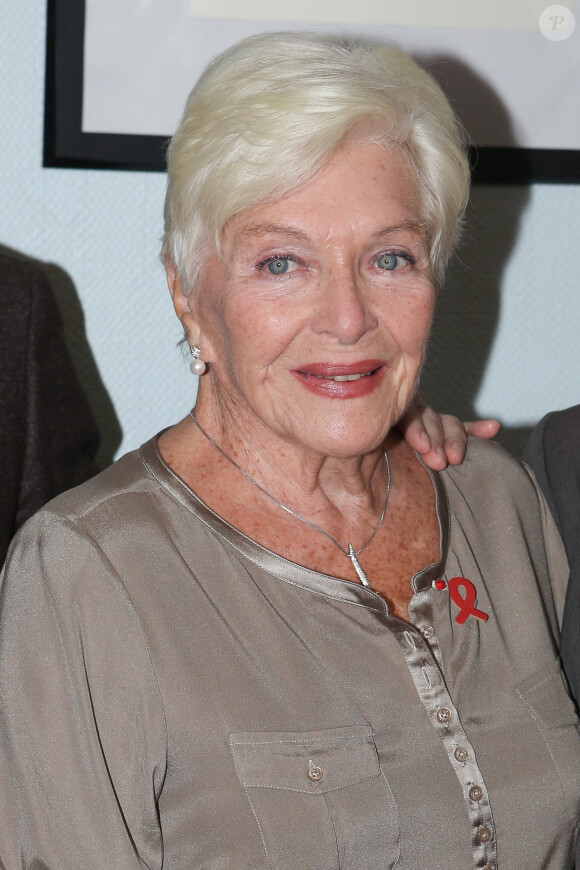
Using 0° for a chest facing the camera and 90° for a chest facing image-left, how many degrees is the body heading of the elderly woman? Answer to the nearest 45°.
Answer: approximately 315°

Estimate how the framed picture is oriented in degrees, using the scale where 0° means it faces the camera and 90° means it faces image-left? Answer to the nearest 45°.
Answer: approximately 0°

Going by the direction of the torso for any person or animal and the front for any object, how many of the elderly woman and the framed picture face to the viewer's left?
0

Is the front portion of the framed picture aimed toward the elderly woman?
yes
